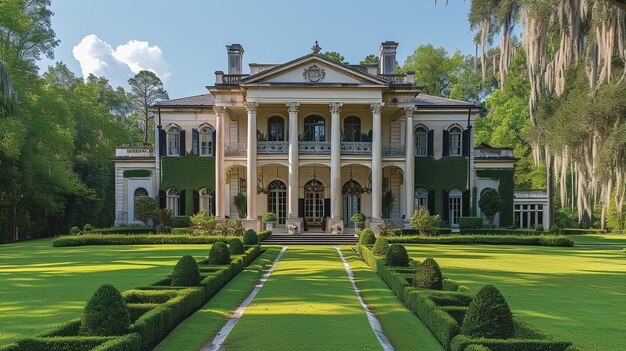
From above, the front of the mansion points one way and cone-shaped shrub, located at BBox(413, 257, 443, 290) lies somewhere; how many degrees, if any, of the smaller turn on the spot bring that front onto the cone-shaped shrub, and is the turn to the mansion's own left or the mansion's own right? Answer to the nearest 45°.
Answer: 0° — it already faces it

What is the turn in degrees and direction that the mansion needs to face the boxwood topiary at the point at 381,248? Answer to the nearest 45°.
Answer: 0° — it already faces it

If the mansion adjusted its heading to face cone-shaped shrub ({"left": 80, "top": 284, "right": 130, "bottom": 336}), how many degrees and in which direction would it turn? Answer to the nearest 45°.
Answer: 0° — it already faces it

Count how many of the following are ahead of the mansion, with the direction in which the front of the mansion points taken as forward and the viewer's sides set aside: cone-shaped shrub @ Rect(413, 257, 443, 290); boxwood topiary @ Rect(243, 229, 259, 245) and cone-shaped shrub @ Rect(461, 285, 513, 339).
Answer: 3

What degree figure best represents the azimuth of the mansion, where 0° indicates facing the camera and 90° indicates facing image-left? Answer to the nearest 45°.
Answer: approximately 0°

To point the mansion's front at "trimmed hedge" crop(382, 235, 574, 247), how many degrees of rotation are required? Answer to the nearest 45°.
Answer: approximately 45° to its left

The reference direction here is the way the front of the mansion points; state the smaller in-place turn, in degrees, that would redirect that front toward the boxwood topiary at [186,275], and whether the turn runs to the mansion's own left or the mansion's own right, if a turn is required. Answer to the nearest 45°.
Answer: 0° — it already faces it

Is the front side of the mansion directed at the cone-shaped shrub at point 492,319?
yes
